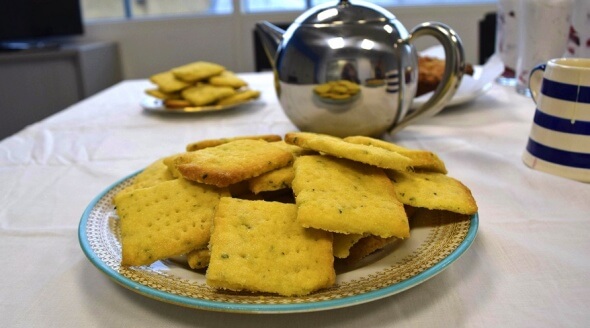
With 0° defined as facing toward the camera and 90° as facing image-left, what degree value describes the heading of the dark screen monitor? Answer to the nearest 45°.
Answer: approximately 315°

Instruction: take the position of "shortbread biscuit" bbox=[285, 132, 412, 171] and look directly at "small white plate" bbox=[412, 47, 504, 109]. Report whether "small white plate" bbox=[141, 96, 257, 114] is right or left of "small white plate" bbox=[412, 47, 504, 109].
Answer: left
